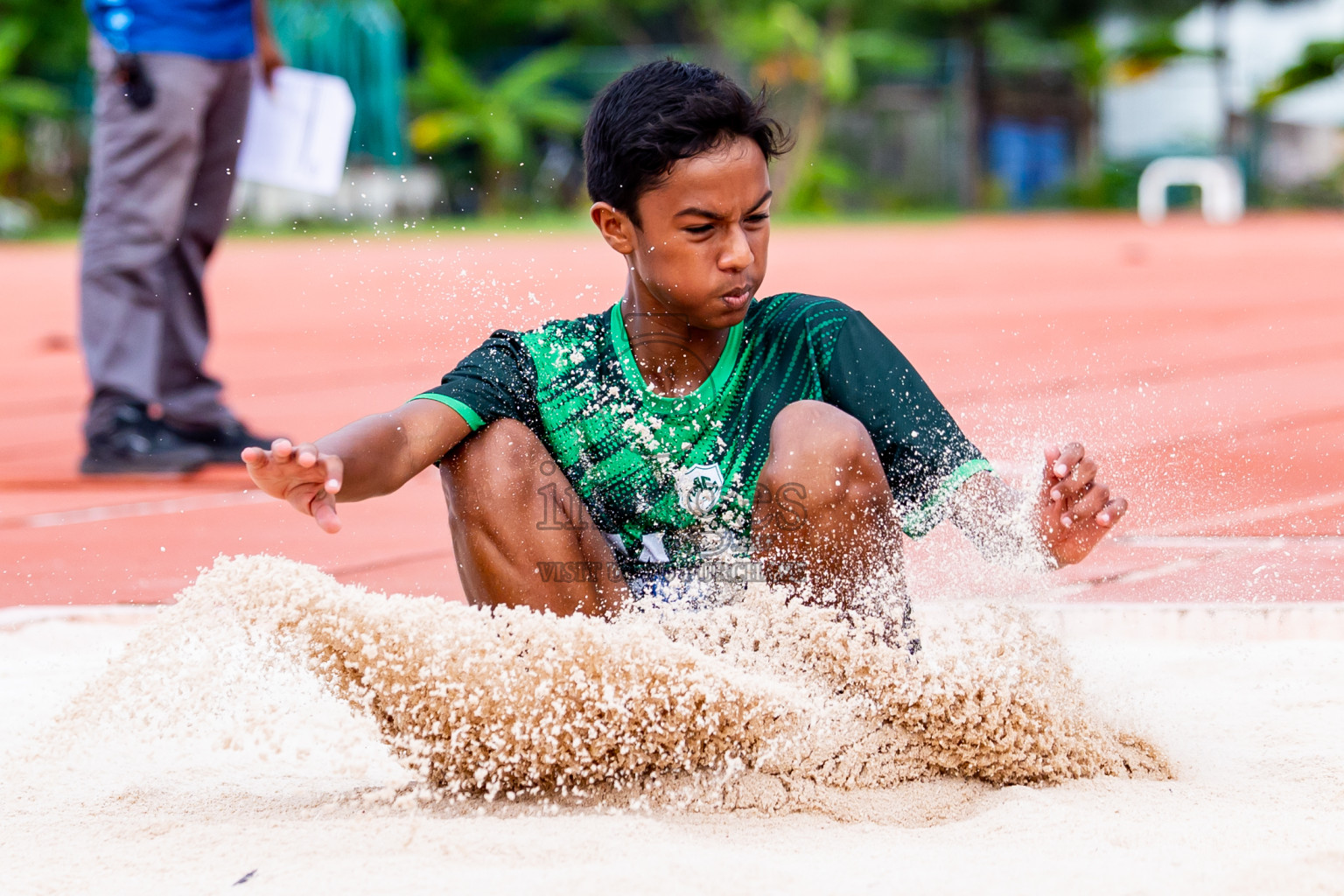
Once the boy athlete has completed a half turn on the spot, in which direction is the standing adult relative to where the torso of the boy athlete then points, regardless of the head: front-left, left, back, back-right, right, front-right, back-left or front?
front-left

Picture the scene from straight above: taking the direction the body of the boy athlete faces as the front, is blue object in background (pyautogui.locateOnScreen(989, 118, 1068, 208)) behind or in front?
behind

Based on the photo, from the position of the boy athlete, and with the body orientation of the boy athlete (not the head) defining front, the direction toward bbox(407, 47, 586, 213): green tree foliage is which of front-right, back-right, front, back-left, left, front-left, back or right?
back

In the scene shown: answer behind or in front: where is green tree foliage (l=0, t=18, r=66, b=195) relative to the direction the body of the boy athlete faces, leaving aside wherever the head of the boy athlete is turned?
behind

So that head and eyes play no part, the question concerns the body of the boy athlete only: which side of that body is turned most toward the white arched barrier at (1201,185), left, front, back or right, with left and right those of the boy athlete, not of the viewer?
back

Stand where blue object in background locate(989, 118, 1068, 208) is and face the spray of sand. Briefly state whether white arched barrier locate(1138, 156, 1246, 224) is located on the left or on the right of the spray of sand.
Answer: left

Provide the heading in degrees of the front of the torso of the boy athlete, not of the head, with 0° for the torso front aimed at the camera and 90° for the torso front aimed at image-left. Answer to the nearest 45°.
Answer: approximately 0°

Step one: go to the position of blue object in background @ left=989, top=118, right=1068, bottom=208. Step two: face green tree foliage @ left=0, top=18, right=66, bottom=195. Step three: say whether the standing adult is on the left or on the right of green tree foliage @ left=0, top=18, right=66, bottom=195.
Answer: left
